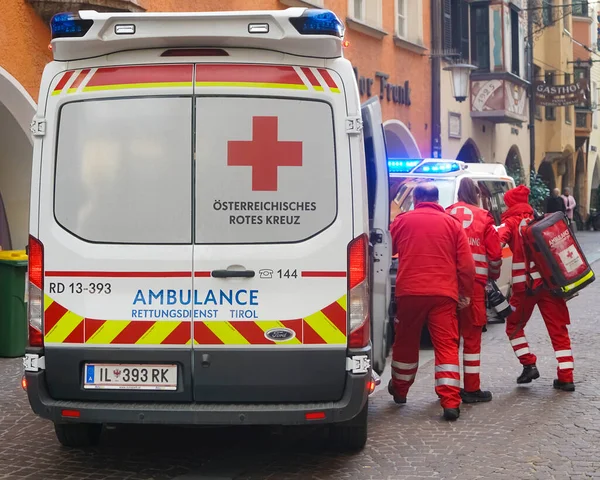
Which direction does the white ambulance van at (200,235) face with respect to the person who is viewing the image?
facing away from the viewer

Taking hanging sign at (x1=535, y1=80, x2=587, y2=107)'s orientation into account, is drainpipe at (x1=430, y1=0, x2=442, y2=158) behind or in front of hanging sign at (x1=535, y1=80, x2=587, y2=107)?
in front

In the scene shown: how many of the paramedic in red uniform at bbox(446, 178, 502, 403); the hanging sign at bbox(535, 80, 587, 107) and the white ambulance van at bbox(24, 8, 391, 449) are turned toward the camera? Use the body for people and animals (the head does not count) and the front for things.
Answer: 1

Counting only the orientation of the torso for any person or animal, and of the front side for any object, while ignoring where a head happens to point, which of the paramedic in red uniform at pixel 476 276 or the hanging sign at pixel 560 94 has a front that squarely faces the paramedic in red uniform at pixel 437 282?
the hanging sign

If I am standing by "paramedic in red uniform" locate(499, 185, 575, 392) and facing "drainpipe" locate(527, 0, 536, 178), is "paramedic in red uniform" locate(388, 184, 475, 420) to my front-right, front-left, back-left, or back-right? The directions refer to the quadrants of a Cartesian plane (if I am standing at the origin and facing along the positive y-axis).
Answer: back-left

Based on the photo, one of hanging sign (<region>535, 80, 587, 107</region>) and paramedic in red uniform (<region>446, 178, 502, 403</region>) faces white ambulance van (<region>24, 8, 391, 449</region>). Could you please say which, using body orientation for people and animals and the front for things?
the hanging sign

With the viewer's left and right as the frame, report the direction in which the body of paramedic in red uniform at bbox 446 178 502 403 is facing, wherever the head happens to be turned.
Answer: facing away from the viewer and to the right of the viewer

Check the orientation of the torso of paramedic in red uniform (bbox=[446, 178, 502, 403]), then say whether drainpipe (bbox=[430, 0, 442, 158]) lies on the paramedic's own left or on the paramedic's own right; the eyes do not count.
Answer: on the paramedic's own left

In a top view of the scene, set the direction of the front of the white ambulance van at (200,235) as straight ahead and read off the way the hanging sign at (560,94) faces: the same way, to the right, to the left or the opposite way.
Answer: the opposite way

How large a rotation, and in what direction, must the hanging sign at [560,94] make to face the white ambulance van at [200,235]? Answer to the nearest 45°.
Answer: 0° — it already faces it

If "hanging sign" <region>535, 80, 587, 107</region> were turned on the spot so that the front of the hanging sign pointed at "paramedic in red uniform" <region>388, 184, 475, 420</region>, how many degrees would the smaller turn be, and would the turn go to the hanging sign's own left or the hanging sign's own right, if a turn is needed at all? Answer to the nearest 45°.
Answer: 0° — it already faces them

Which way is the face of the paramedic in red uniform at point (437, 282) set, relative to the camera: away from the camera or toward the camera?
away from the camera

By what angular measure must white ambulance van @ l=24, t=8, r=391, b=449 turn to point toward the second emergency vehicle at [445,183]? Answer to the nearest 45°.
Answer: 0° — it already faces it

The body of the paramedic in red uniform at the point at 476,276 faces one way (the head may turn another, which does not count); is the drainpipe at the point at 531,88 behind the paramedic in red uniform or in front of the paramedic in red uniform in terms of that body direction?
in front
